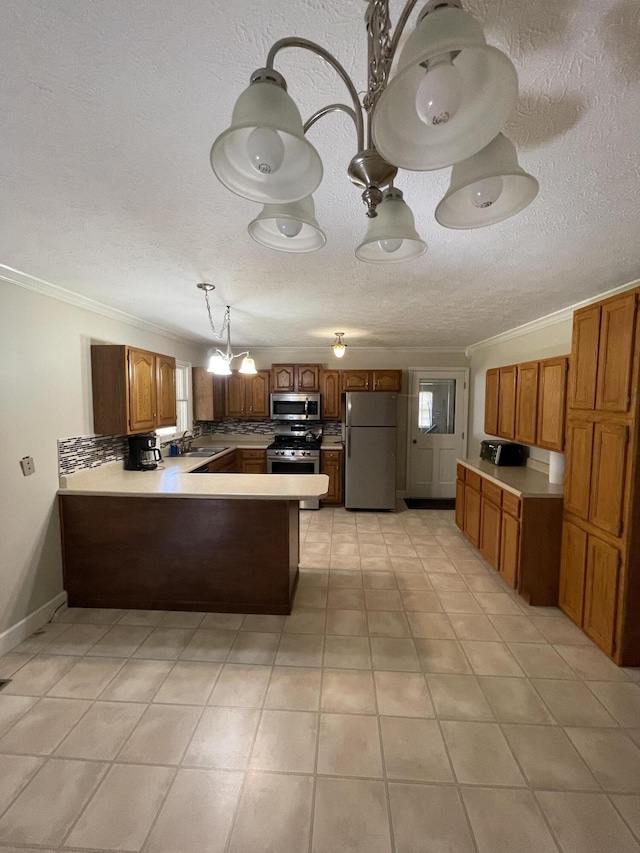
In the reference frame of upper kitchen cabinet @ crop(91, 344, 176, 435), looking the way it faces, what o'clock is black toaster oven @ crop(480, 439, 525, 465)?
The black toaster oven is roughly at 11 o'clock from the upper kitchen cabinet.

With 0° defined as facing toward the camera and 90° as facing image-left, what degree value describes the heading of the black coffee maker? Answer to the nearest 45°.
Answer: approximately 315°

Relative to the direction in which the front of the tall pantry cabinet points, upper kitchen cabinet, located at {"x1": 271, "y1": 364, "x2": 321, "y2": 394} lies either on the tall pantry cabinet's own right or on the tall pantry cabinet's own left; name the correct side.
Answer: on the tall pantry cabinet's own right

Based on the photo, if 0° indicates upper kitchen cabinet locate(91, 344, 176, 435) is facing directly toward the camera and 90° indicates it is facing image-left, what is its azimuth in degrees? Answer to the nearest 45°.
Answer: approximately 315°

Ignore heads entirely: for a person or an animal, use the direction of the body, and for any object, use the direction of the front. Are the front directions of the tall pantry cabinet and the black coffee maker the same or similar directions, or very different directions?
very different directions

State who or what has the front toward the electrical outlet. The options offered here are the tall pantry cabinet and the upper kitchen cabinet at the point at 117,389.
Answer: the tall pantry cabinet

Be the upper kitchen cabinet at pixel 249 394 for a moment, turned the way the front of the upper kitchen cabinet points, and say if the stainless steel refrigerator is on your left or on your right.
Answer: on your left

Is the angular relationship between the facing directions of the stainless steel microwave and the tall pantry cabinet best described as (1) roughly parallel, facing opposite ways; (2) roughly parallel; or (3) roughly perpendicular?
roughly perpendicular

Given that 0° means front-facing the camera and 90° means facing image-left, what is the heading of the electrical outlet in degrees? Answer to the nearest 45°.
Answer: approximately 315°
